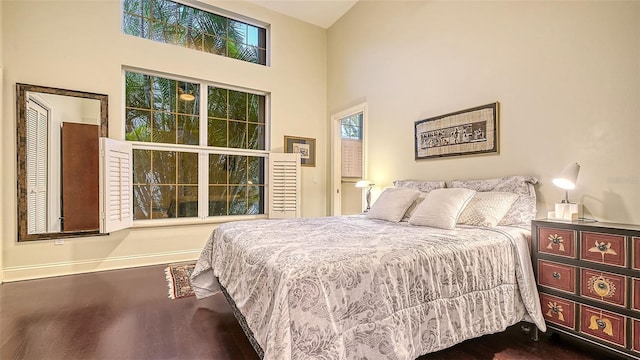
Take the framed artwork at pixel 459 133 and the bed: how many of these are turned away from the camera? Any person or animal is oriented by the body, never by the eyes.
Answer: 0

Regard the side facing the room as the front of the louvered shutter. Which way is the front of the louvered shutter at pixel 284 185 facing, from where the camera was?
facing the viewer

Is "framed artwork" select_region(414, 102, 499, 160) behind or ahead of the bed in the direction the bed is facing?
behind

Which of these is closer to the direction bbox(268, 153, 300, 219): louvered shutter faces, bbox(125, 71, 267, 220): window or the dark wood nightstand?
the dark wood nightstand

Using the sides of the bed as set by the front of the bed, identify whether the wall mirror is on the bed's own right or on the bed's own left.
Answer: on the bed's own right

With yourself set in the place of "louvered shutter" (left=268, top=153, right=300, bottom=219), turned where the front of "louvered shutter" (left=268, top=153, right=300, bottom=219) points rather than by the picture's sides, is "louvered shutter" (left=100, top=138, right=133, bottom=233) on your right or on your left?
on your right

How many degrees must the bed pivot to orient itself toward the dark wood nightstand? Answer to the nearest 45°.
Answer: approximately 135° to its left

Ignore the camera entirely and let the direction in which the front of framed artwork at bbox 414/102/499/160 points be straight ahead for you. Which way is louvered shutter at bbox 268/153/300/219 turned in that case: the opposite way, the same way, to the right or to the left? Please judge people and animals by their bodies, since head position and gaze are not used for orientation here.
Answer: to the left

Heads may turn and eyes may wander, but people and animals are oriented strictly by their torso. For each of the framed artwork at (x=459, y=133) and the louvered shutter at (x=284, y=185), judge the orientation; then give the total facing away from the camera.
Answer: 0

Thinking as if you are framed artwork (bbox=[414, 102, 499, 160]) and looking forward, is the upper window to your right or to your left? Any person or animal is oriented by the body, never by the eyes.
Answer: on your right

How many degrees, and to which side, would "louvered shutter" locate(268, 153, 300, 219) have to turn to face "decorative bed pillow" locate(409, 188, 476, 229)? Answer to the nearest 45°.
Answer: approximately 45° to its left

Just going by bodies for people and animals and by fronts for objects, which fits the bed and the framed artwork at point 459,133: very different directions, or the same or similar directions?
same or similar directions

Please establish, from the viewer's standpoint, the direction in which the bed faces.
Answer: facing the viewer and to the left of the viewer

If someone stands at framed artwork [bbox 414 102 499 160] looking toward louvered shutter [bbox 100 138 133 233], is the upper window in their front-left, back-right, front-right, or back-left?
front-right

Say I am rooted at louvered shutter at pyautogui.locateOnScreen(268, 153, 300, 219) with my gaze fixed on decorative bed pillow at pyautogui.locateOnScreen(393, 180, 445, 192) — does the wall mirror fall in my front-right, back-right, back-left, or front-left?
back-right

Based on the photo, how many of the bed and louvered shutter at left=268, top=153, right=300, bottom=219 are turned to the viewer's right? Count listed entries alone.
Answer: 0
